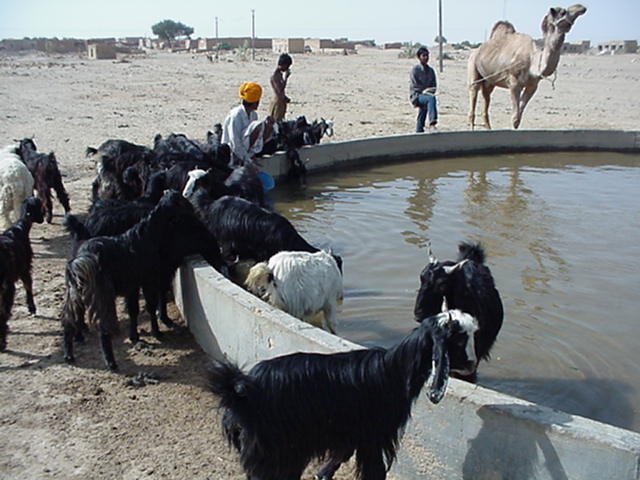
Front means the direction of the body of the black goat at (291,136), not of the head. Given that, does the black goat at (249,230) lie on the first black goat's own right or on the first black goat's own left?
on the first black goat's own right

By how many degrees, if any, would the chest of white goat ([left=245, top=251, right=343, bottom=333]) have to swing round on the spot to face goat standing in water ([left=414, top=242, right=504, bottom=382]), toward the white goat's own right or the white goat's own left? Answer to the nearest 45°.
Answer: approximately 135° to the white goat's own left

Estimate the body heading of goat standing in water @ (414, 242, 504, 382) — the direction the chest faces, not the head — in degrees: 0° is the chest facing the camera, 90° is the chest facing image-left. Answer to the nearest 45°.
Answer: approximately 45°

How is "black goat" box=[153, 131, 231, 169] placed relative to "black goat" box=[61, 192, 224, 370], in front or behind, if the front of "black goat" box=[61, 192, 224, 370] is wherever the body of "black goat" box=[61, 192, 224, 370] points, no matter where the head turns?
in front

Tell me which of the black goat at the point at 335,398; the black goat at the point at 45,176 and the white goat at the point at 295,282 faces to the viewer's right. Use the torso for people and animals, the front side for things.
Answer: the black goat at the point at 335,398

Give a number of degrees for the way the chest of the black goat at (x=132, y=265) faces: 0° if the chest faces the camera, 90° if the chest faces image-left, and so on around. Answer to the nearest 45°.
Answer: approximately 225°

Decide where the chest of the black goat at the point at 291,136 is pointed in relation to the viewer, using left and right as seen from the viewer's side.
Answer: facing to the right of the viewer

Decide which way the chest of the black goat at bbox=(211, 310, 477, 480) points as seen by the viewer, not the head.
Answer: to the viewer's right
